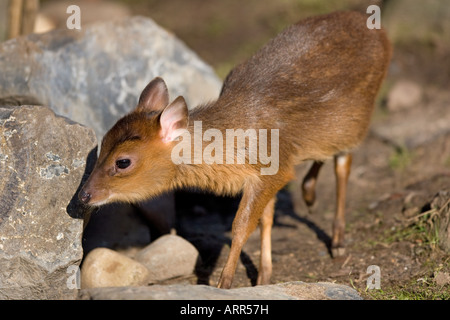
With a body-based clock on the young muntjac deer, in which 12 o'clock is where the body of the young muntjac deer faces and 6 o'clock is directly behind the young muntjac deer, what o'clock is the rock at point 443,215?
The rock is roughly at 7 o'clock from the young muntjac deer.

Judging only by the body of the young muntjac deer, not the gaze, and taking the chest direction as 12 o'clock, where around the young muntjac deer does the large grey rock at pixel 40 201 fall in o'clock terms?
The large grey rock is roughly at 1 o'clock from the young muntjac deer.

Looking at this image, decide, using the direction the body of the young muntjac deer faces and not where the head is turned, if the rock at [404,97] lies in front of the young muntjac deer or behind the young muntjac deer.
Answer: behind

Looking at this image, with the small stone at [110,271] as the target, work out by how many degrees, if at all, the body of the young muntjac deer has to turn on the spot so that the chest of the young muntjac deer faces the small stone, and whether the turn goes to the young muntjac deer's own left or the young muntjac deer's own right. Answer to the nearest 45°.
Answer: approximately 45° to the young muntjac deer's own right

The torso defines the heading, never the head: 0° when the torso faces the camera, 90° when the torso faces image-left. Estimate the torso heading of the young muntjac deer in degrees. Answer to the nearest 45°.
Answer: approximately 45°

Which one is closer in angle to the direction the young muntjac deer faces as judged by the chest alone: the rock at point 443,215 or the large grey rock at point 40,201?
the large grey rock
